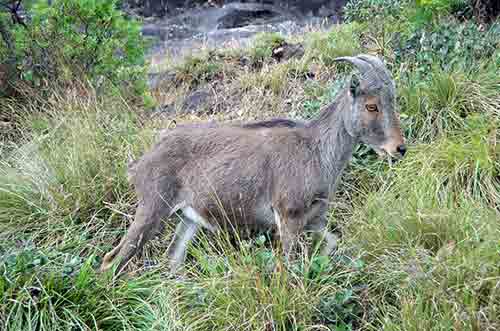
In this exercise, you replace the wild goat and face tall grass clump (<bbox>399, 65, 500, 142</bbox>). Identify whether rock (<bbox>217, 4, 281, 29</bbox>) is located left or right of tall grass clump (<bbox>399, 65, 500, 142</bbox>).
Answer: left

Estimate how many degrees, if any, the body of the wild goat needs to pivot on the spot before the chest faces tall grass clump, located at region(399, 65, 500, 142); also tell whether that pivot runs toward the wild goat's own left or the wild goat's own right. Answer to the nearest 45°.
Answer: approximately 45° to the wild goat's own left

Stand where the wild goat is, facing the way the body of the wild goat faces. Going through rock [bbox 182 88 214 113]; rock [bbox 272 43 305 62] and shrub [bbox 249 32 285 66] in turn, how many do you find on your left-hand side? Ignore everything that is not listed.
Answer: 3

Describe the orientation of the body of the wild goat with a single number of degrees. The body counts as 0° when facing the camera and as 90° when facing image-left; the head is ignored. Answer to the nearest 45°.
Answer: approximately 270°

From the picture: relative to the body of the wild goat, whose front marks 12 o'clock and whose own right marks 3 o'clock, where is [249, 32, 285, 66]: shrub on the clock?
The shrub is roughly at 9 o'clock from the wild goat.

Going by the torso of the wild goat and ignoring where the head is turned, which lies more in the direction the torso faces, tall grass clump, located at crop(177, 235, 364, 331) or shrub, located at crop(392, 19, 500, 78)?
the shrub

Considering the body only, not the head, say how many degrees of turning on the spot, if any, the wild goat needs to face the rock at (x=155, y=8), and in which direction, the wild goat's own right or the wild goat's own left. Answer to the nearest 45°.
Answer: approximately 90° to the wild goat's own left

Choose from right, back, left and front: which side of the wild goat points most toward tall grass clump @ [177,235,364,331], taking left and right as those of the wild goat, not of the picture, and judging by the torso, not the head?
right

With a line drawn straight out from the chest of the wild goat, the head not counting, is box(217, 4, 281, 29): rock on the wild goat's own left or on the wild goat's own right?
on the wild goat's own left

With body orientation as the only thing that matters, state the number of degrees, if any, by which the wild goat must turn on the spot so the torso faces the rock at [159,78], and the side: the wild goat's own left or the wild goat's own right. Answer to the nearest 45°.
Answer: approximately 90° to the wild goat's own left

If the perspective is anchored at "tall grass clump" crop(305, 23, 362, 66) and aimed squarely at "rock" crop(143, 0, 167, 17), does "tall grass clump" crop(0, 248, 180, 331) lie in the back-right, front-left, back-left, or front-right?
back-left

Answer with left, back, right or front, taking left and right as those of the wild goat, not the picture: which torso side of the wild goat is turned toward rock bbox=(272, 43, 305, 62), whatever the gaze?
left
